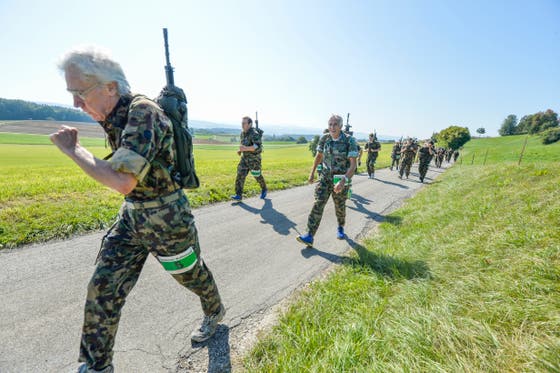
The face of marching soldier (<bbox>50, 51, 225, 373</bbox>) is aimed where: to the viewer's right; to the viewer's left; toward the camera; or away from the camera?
to the viewer's left

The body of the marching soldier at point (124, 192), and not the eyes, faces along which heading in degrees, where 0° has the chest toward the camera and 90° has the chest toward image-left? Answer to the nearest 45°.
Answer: approximately 90°

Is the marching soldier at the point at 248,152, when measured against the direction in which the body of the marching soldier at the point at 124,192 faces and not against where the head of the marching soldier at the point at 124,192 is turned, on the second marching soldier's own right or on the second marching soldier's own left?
on the second marching soldier's own right

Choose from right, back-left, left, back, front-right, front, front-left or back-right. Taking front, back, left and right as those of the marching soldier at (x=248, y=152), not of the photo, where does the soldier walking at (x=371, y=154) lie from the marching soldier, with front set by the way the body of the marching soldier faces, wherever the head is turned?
back

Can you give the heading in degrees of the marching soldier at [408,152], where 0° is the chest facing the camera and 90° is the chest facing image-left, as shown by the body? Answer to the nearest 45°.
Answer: approximately 45°

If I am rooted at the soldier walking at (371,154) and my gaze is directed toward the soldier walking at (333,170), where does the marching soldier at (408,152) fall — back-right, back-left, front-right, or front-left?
back-left

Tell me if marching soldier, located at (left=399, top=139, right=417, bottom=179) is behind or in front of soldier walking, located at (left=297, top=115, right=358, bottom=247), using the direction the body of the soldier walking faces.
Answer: behind

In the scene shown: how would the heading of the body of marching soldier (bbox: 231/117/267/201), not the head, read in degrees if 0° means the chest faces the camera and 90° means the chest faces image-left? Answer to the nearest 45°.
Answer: approximately 45°

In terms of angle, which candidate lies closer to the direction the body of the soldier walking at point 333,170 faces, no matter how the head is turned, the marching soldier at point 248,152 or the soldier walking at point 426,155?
the marching soldier
